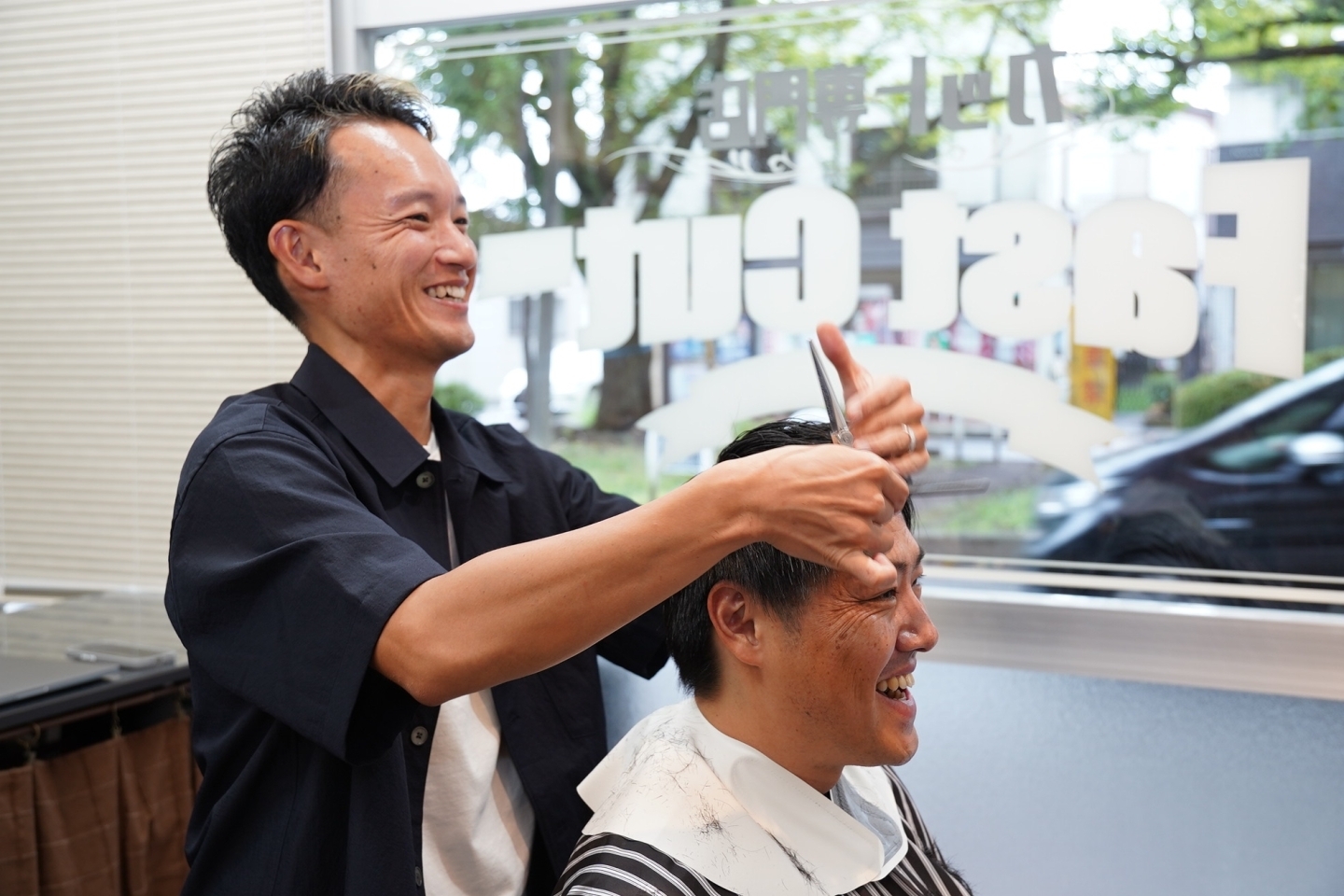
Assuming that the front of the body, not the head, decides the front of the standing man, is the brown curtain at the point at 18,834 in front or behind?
behind

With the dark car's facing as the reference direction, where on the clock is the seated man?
The seated man is roughly at 10 o'clock from the dark car.

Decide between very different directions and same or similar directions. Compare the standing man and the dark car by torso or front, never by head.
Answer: very different directions

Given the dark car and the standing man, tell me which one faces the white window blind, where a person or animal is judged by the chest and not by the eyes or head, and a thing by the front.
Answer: the dark car

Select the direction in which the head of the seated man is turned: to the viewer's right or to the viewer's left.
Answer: to the viewer's right

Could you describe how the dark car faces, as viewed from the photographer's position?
facing to the left of the viewer

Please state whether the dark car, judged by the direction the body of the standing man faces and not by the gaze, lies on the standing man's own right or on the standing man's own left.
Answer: on the standing man's own left

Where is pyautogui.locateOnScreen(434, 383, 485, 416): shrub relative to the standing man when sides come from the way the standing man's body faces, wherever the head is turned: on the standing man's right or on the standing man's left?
on the standing man's left

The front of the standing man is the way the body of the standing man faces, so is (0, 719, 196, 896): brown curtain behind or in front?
behind

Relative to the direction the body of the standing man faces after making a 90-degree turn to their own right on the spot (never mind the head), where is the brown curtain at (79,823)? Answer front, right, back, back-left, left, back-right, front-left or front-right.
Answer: right

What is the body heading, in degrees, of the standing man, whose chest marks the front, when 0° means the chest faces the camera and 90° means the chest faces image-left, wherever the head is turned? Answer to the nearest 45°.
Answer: approximately 315°
